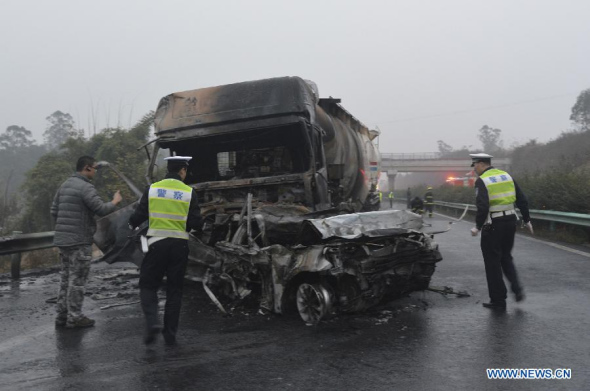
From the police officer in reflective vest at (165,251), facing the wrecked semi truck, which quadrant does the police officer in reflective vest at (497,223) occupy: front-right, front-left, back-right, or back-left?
front-right

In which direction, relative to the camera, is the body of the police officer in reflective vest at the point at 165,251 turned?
away from the camera

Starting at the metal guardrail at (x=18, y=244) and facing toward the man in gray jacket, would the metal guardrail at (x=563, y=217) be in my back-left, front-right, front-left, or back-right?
front-left

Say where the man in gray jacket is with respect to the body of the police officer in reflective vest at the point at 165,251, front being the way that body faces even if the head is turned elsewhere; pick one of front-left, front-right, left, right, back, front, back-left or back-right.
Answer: front-left

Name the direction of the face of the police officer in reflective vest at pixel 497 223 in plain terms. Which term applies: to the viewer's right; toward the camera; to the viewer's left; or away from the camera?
to the viewer's left

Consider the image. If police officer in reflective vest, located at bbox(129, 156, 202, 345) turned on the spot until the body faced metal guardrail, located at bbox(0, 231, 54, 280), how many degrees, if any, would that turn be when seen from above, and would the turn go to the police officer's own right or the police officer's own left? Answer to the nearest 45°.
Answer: approximately 45° to the police officer's own left

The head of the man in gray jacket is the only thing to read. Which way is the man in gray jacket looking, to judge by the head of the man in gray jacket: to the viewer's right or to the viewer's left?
to the viewer's right

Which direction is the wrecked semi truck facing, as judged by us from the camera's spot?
facing the viewer and to the left of the viewer

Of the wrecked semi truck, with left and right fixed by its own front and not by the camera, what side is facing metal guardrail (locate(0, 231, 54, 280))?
right

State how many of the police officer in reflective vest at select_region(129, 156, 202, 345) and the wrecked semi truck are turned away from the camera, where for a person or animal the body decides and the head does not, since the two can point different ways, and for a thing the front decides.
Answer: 1

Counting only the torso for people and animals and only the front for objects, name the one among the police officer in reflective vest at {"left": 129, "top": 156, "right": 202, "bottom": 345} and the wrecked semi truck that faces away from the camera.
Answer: the police officer in reflective vest

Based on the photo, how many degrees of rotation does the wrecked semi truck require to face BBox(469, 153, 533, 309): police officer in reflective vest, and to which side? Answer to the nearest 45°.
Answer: approximately 135° to its left

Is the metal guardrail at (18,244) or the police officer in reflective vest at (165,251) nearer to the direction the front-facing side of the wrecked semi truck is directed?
the police officer in reflective vest

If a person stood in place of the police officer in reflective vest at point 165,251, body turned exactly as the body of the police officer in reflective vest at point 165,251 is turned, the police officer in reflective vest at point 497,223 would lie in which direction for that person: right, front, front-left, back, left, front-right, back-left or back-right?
right

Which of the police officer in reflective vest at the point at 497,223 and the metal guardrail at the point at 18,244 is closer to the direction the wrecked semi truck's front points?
the metal guardrail
